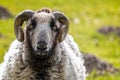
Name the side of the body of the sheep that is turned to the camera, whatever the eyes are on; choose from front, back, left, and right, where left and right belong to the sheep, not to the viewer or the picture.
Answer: front
